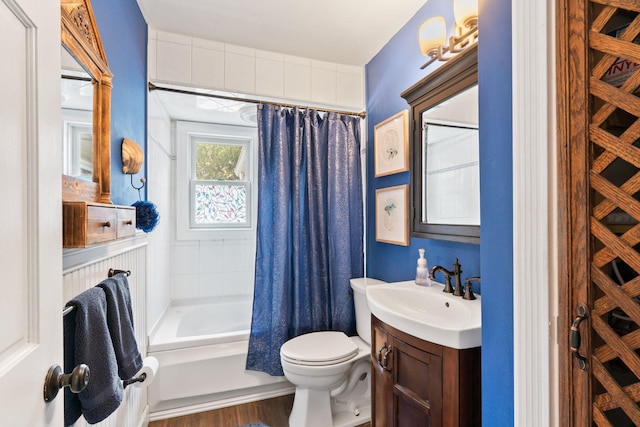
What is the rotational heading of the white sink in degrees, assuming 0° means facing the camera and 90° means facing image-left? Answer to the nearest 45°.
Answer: approximately 45°

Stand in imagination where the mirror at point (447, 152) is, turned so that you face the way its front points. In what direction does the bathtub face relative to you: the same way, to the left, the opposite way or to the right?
to the left

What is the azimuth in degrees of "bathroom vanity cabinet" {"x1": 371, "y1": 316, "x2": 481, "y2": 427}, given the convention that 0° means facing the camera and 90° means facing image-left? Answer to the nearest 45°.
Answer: approximately 45°

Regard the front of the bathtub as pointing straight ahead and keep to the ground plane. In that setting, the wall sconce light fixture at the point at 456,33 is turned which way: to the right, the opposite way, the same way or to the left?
to the right

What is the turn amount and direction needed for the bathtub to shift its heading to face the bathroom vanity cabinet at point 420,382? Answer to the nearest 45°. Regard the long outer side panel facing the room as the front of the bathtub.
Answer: approximately 45° to its left

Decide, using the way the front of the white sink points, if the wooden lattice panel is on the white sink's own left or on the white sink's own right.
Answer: on the white sink's own left
